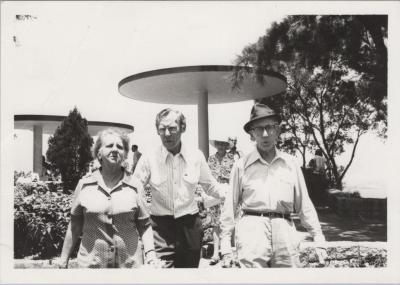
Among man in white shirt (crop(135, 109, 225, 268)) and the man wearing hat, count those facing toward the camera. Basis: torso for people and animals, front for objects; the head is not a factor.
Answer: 2

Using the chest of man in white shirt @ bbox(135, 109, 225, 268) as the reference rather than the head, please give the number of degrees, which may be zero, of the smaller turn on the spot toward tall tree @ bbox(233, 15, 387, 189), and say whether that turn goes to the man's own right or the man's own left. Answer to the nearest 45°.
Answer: approximately 135° to the man's own left

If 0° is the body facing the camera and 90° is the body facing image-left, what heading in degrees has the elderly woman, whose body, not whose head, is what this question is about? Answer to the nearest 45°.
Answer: approximately 0°
